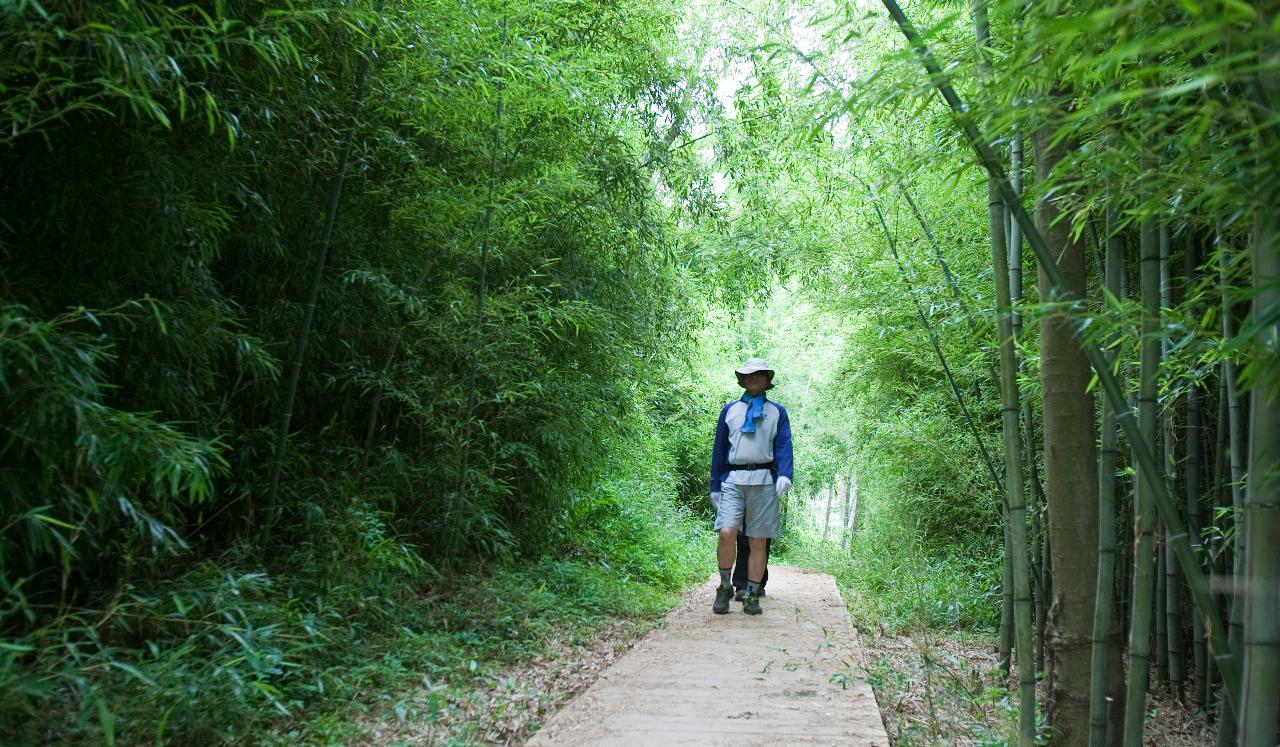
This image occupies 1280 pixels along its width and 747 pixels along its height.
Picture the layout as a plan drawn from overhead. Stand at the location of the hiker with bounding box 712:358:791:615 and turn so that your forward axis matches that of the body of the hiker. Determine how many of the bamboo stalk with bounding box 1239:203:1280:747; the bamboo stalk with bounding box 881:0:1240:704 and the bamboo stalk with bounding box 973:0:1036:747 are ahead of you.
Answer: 3

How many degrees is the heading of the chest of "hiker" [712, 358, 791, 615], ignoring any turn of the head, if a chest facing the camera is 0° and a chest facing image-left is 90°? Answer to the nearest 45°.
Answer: approximately 0°

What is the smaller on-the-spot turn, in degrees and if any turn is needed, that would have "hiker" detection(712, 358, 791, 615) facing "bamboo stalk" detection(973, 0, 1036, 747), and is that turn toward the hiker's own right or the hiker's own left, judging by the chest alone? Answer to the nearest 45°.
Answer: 0° — they already face it

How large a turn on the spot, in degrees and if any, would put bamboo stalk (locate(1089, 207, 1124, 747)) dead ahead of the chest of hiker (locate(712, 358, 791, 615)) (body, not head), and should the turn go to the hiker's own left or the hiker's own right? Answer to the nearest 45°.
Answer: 0° — they already face it

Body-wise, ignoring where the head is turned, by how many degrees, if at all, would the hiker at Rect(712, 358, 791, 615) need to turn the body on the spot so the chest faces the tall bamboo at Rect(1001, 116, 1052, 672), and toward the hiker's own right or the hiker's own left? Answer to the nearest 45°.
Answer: approximately 45° to the hiker's own left

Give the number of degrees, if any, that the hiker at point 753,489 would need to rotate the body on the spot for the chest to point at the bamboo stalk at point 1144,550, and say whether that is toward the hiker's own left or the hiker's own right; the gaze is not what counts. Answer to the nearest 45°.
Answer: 0° — they already face it

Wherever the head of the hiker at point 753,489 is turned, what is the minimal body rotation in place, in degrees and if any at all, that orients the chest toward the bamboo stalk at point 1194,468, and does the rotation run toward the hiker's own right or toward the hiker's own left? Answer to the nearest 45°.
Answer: approximately 45° to the hiker's own left
